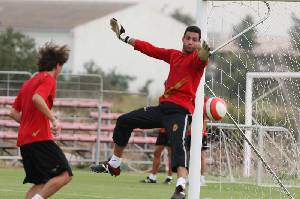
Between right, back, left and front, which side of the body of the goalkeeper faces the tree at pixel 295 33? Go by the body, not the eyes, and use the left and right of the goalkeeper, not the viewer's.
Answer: back

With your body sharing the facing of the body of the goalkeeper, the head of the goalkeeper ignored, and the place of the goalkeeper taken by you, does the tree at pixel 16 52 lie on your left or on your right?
on your right

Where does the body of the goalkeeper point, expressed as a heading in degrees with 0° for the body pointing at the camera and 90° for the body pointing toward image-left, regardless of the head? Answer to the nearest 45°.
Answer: approximately 45°

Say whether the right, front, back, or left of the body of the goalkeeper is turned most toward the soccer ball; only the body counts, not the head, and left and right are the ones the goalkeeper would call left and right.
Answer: left

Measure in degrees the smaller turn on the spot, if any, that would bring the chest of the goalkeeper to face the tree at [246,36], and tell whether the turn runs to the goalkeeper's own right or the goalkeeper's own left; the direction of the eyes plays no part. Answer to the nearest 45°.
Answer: approximately 180°
